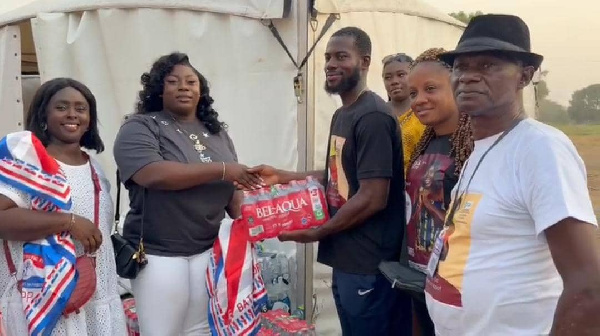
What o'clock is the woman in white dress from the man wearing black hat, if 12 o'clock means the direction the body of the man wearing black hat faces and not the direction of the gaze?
The woman in white dress is roughly at 2 o'clock from the man wearing black hat.

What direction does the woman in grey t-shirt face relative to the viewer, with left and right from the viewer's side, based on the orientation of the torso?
facing the viewer and to the right of the viewer

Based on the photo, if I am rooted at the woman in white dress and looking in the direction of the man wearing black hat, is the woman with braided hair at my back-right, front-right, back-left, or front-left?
front-left

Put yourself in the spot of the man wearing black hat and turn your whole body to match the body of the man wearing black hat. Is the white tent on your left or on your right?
on your right

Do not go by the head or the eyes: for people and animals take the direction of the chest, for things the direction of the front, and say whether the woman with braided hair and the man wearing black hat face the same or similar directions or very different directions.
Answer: same or similar directions

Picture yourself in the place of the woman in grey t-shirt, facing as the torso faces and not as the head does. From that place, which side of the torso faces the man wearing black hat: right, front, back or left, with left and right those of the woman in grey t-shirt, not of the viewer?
front

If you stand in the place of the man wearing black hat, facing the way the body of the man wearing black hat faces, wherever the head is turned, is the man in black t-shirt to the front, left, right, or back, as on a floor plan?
right

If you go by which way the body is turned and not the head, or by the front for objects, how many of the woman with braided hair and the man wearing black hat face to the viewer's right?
0

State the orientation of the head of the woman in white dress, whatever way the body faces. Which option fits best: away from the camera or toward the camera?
toward the camera

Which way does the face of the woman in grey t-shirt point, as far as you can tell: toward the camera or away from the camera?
toward the camera

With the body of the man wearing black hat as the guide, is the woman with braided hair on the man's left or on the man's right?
on the man's right

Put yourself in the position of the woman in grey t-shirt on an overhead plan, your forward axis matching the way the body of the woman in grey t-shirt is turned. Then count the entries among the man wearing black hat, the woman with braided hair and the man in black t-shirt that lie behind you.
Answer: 0

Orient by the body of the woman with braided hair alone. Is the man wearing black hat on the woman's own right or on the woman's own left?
on the woman's own left

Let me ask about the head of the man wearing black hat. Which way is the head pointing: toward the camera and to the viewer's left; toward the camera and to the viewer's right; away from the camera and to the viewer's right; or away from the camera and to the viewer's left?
toward the camera and to the viewer's left

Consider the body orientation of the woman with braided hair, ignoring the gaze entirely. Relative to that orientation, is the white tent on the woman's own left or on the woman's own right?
on the woman's own right

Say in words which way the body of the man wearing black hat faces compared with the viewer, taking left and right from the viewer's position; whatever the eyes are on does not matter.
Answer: facing the viewer and to the left of the viewer
